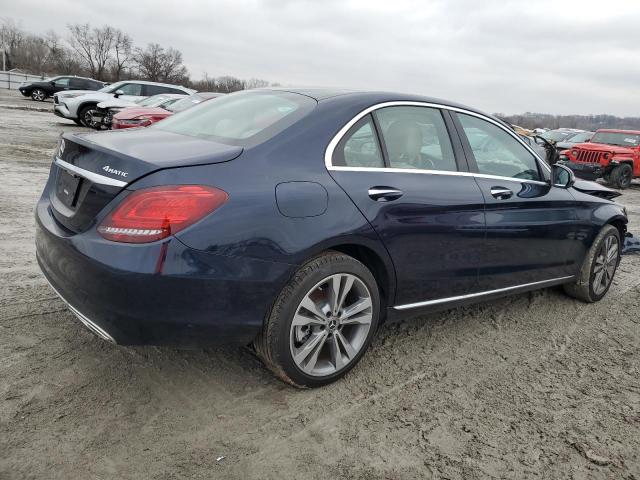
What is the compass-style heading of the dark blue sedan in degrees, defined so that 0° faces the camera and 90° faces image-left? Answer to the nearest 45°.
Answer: approximately 225°

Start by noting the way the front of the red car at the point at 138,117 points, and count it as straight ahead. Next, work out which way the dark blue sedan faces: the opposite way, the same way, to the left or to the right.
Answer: the opposite way

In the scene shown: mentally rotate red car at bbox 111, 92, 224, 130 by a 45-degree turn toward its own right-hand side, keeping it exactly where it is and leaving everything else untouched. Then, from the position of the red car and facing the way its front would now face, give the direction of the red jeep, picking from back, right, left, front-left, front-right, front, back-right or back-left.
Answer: back

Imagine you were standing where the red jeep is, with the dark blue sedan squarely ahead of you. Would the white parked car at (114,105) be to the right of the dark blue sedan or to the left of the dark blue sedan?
right

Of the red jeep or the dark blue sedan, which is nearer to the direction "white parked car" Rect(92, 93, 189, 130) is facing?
the dark blue sedan

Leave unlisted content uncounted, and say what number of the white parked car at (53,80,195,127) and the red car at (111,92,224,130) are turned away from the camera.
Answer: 0

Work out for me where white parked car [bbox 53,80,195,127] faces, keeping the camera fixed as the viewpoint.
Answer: facing the viewer and to the left of the viewer

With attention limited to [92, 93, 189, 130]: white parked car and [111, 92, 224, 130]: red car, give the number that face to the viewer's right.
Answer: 0

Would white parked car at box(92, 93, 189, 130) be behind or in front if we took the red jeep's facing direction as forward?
in front

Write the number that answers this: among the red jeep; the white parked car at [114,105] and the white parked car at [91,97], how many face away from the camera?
0

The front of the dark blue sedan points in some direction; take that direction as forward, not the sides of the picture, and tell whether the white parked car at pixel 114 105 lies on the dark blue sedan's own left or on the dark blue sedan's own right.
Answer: on the dark blue sedan's own left

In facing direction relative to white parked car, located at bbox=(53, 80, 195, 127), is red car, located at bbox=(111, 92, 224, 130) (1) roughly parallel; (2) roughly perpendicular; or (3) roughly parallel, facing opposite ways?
roughly parallel
